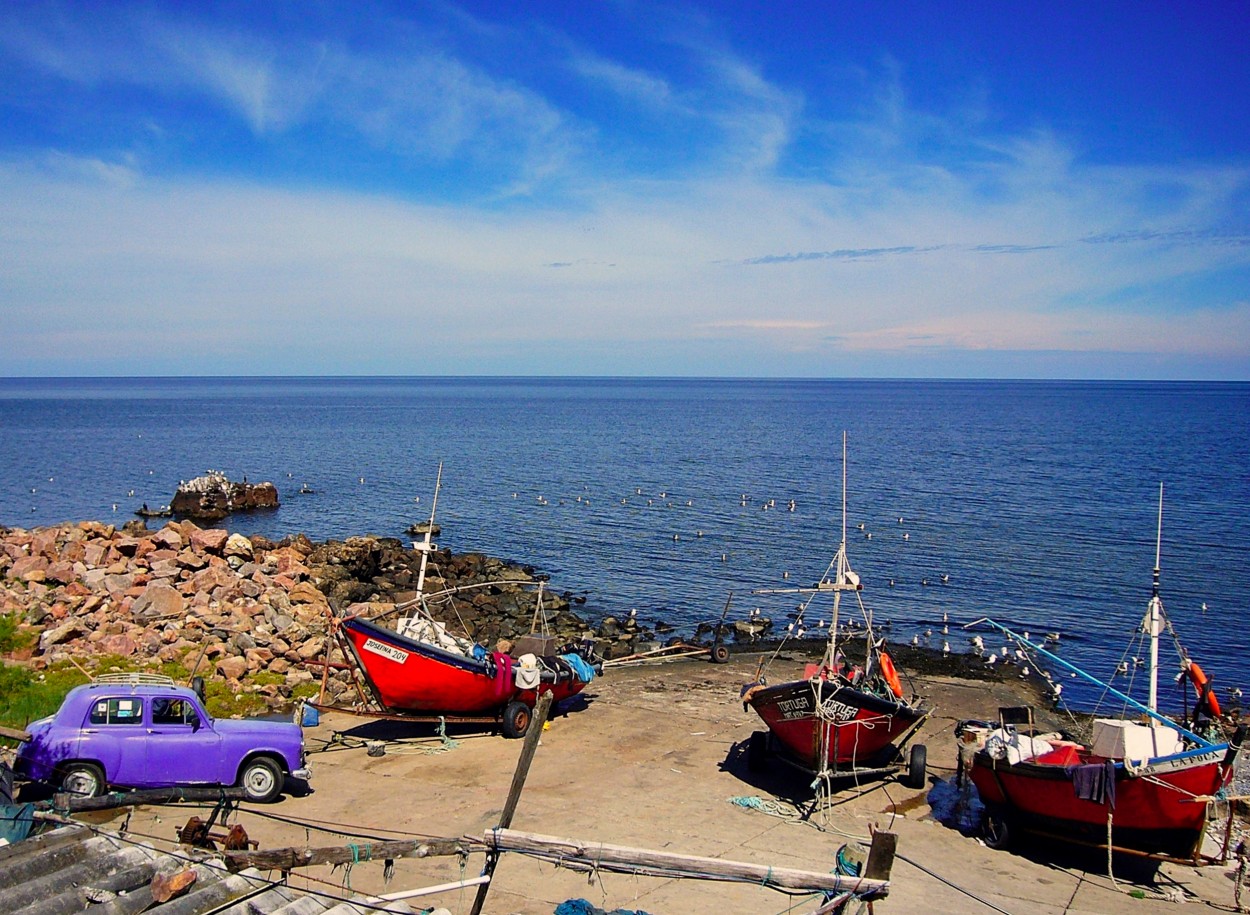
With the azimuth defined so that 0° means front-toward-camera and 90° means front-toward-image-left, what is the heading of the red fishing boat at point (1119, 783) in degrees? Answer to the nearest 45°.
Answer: approximately 315°

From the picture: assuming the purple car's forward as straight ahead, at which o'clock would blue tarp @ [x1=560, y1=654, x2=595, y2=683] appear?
The blue tarp is roughly at 11 o'clock from the purple car.

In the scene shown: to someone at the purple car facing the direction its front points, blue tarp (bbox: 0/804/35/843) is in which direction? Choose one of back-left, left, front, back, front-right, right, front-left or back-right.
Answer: right

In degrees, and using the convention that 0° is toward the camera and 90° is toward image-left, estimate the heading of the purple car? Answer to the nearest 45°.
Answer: approximately 270°
